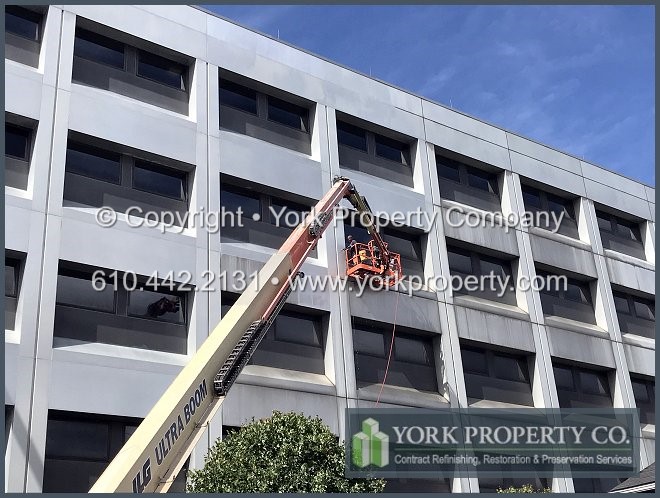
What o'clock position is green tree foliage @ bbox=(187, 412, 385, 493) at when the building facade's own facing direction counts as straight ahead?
The green tree foliage is roughly at 1 o'clock from the building facade.

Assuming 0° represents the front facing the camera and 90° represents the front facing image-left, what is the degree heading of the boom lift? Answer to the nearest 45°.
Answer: approximately 225°

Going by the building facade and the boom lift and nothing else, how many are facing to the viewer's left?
0

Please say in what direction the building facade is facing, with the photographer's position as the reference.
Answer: facing the viewer and to the right of the viewer

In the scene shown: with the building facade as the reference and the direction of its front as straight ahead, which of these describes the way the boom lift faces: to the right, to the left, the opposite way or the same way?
to the left
